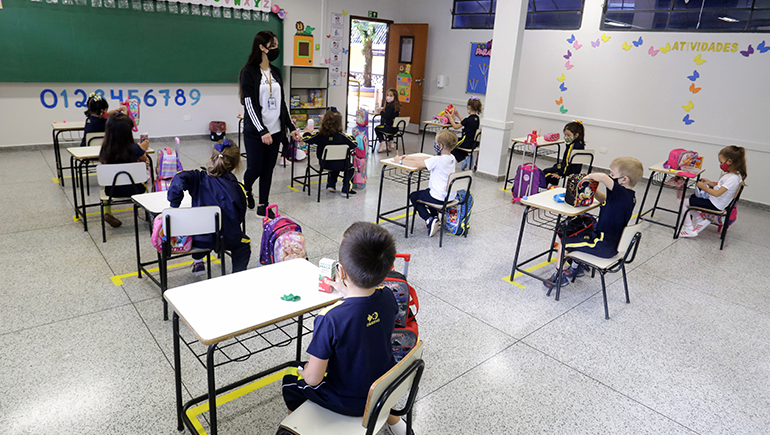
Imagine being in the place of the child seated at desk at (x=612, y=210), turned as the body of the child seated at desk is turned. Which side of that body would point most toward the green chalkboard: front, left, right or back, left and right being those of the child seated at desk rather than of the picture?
front

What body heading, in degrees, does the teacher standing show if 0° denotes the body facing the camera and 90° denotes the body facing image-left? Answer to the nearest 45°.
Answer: approximately 315°

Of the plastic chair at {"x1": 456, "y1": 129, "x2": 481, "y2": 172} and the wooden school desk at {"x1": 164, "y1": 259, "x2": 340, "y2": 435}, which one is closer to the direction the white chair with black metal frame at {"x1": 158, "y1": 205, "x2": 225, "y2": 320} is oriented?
the plastic chair

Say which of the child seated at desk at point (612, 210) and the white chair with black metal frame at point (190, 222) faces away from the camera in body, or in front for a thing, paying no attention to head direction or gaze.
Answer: the white chair with black metal frame

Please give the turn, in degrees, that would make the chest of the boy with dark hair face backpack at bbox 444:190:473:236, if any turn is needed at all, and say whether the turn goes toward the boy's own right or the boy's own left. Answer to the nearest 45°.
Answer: approximately 45° to the boy's own right

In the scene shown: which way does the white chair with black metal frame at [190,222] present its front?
away from the camera

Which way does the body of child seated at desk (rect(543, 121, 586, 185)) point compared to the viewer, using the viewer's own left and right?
facing to the left of the viewer

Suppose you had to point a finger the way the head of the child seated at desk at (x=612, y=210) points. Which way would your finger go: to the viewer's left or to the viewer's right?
to the viewer's left

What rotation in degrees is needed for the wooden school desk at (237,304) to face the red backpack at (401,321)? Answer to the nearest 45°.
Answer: approximately 45° to its left

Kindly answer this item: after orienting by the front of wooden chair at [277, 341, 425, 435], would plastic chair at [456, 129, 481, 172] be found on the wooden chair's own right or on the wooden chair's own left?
on the wooden chair's own right

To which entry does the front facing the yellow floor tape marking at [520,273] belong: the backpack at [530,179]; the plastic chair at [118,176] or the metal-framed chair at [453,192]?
the backpack

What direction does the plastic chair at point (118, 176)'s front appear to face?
away from the camera

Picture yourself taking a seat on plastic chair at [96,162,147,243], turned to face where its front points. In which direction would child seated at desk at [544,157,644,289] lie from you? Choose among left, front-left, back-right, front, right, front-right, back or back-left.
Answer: back-right

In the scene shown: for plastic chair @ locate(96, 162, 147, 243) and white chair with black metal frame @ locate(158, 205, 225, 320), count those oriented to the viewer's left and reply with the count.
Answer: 0

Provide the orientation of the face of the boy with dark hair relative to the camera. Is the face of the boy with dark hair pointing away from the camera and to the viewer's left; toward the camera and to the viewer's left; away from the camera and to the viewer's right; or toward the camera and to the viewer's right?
away from the camera and to the viewer's left

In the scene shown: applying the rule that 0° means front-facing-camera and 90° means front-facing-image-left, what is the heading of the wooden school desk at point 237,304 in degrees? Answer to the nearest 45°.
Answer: approximately 315°
